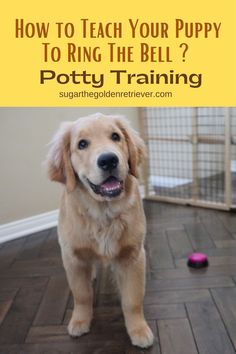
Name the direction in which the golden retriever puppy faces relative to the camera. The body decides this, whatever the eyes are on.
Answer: toward the camera

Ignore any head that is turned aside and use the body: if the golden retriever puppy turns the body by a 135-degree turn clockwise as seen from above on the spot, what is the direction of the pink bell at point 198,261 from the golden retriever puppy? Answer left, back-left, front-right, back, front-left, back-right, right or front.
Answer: right
